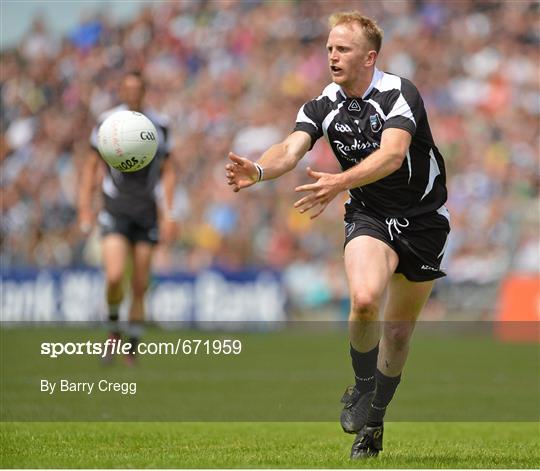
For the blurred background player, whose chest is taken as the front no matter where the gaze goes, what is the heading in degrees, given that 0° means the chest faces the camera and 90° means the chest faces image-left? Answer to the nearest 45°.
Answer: approximately 0°

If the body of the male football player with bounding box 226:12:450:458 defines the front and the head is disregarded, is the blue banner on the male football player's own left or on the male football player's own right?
on the male football player's own right

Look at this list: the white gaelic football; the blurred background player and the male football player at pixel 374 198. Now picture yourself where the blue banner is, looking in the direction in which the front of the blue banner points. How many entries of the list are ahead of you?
3

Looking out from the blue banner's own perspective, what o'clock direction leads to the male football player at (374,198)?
The male football player is roughly at 12 o'clock from the blue banner.

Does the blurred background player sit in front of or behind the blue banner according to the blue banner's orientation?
in front

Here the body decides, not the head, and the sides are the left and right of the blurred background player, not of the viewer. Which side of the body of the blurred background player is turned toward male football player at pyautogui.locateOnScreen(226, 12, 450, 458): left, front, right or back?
front

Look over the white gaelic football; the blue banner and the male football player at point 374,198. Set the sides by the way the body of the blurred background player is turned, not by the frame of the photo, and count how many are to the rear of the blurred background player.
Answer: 1

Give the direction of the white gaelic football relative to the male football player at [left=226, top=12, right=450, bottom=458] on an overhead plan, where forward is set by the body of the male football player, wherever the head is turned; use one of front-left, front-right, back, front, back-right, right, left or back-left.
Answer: right

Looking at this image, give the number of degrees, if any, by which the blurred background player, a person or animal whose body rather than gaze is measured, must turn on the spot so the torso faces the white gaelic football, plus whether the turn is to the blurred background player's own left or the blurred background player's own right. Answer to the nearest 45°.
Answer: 0° — they already face it

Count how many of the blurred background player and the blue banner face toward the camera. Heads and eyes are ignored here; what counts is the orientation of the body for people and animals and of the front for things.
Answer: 2

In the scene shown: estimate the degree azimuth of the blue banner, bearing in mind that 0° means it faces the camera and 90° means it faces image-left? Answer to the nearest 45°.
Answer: approximately 0°

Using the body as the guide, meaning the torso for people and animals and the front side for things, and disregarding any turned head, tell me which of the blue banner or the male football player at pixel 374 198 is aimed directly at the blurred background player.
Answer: the blue banner
